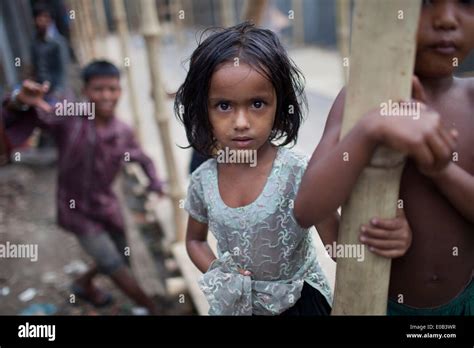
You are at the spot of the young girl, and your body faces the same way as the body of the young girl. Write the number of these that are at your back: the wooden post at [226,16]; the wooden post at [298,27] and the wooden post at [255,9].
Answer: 3

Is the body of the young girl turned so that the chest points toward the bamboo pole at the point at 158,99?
no

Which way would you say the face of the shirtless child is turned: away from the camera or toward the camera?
toward the camera

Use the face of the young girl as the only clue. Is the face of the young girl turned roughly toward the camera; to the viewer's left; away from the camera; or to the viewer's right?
toward the camera

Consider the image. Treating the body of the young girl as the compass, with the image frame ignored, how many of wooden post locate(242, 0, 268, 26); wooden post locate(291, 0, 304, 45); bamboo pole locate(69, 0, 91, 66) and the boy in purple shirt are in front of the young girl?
0

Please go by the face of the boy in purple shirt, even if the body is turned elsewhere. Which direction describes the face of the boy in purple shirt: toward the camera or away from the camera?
toward the camera

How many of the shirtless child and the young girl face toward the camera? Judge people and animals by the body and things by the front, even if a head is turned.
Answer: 2

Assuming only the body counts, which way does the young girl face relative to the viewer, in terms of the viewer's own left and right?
facing the viewer

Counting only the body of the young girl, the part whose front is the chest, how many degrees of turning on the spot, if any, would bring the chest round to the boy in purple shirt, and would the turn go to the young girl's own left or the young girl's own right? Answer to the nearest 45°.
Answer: approximately 135° to the young girl's own right

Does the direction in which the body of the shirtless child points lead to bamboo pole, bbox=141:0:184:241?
no

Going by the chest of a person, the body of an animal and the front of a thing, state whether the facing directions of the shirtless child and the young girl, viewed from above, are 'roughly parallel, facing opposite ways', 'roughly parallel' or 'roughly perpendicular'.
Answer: roughly parallel

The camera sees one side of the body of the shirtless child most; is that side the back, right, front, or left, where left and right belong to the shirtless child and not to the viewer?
front

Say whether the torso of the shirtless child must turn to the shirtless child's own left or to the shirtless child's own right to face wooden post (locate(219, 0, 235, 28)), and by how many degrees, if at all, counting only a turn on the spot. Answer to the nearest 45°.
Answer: approximately 180°
